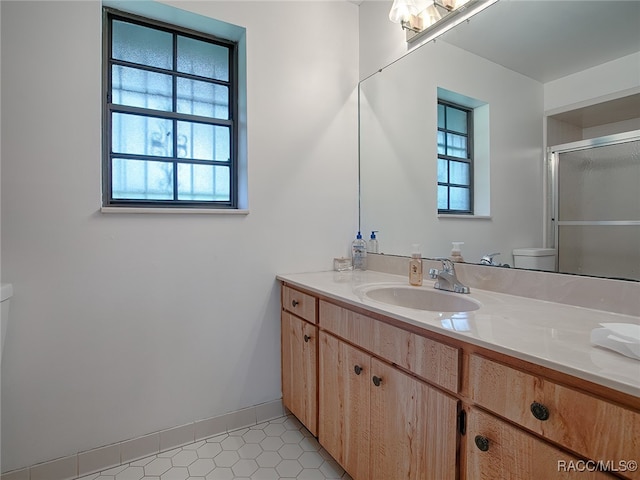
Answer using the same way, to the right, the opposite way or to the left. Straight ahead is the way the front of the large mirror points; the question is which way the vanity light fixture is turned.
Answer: the same way

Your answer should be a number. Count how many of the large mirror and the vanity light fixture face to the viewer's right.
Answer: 0

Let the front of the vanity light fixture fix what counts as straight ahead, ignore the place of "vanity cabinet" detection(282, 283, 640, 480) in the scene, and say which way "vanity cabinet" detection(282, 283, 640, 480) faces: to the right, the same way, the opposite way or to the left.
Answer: the same way

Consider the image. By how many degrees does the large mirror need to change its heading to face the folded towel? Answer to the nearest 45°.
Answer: approximately 45° to its left

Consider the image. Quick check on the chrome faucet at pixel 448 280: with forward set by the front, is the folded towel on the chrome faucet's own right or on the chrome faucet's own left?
on the chrome faucet's own left

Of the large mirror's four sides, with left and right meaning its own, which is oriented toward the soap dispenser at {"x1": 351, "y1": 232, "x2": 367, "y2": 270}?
right

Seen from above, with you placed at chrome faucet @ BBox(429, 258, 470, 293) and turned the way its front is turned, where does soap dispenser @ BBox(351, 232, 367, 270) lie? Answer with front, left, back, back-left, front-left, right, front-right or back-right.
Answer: right

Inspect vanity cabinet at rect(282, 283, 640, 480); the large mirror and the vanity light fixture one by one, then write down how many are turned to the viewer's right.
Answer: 0

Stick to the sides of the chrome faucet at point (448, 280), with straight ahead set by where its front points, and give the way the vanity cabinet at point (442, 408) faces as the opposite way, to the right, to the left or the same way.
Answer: the same way

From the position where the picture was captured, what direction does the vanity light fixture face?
facing the viewer and to the left of the viewer

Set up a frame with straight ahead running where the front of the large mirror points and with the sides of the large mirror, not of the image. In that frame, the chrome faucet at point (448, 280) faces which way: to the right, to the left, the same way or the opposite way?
the same way

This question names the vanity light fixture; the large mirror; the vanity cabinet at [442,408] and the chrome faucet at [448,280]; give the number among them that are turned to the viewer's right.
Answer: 0
